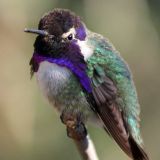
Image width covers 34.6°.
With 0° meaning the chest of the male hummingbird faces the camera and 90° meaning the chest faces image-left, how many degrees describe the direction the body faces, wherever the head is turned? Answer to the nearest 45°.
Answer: approximately 45°
